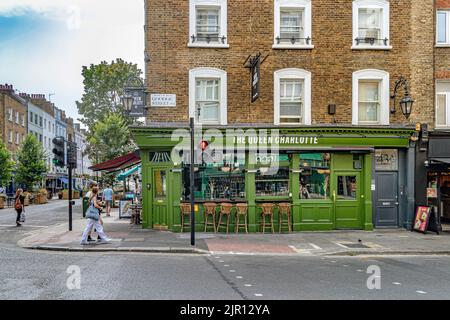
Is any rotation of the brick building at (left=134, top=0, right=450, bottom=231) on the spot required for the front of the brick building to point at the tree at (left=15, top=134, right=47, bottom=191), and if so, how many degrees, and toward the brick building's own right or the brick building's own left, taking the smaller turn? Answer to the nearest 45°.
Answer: approximately 135° to the brick building's own right

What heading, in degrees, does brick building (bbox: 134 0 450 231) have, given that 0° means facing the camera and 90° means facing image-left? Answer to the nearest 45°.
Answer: approximately 0°

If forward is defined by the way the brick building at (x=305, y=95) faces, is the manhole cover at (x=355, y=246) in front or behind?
in front

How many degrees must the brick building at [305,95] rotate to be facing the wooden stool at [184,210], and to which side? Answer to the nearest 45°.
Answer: approximately 90° to its right
